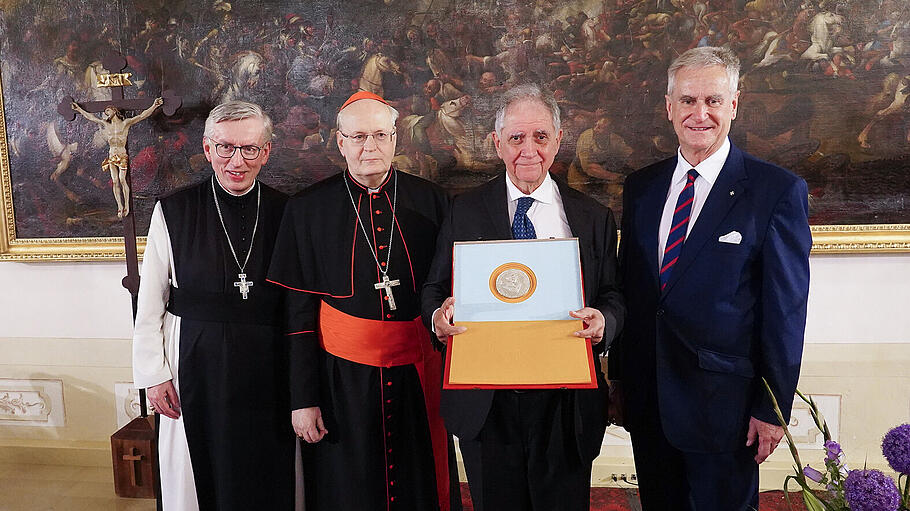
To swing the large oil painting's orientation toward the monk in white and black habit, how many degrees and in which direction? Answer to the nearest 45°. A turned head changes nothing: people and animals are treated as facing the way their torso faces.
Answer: approximately 45° to its right

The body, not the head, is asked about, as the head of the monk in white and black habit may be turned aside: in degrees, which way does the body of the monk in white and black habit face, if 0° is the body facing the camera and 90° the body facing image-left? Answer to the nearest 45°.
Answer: approximately 315°

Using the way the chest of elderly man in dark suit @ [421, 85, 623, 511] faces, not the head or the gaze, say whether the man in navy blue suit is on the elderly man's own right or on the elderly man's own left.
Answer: on the elderly man's own left

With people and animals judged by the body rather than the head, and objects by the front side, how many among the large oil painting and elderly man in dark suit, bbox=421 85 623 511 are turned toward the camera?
2

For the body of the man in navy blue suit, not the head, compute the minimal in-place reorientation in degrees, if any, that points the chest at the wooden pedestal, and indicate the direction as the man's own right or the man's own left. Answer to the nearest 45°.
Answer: approximately 45° to the man's own right

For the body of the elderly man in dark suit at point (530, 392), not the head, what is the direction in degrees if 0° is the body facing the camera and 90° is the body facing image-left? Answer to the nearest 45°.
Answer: approximately 0°

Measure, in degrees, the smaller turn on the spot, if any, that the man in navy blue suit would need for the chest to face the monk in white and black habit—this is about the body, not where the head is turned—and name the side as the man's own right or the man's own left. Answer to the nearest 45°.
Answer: approximately 45° to the man's own right

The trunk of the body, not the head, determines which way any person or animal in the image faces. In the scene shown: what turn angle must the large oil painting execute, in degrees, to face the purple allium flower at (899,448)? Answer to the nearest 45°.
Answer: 0° — it already faces it

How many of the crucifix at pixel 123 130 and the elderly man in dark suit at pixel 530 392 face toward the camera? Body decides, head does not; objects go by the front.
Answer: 2
